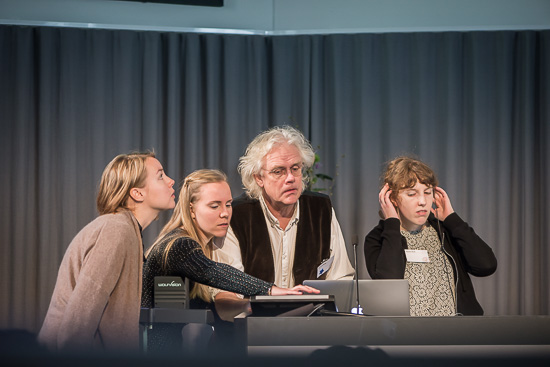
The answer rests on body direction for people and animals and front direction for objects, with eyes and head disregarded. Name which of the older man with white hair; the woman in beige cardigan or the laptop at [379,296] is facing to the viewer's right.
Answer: the woman in beige cardigan

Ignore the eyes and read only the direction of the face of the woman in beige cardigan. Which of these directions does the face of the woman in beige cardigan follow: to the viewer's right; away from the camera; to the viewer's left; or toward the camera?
to the viewer's right

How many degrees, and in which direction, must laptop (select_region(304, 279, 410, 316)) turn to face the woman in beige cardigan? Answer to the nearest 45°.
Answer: approximately 135° to its left

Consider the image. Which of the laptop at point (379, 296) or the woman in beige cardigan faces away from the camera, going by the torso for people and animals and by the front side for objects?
the laptop

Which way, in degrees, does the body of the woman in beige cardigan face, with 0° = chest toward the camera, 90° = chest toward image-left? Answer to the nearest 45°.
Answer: approximately 270°

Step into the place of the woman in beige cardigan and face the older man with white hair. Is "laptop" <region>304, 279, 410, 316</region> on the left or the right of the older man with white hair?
right

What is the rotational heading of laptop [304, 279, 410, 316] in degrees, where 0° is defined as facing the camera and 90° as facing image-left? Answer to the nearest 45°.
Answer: approximately 180°

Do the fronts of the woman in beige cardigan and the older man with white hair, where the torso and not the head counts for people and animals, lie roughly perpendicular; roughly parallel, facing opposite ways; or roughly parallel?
roughly perpendicular

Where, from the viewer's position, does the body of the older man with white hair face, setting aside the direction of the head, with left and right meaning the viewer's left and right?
facing the viewer

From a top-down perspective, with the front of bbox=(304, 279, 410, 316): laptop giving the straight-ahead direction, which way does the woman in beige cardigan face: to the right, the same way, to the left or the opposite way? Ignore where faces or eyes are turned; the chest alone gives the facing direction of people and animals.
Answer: to the right

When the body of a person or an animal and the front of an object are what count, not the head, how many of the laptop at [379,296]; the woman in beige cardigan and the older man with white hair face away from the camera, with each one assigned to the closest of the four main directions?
1

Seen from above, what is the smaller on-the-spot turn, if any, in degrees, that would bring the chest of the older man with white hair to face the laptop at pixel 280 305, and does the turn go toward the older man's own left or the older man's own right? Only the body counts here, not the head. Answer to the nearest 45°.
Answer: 0° — they already face it

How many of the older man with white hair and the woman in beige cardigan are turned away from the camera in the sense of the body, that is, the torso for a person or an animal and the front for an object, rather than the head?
0
